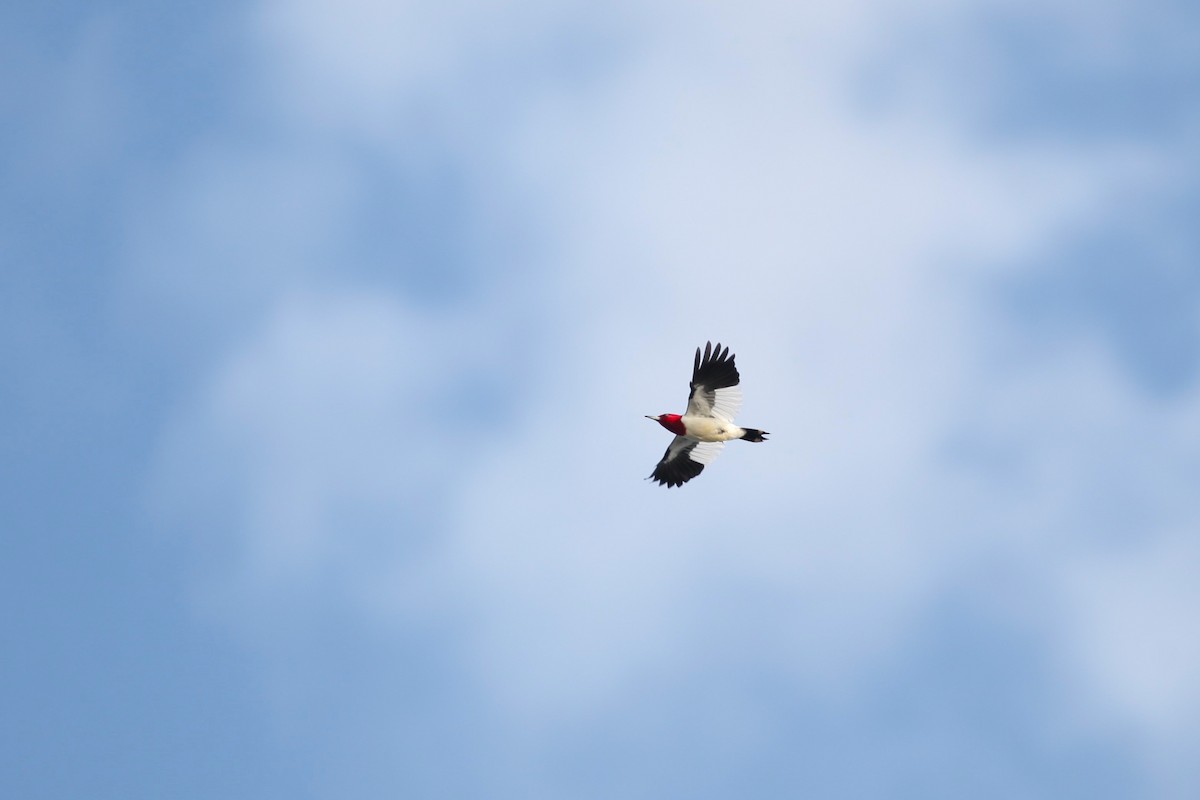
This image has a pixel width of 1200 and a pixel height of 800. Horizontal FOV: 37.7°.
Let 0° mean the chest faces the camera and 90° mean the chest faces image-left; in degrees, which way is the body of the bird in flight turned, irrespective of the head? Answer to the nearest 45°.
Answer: approximately 90°
